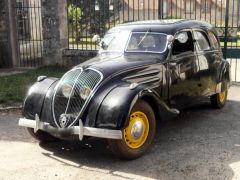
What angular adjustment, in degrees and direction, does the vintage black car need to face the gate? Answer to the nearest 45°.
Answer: approximately 135° to its right

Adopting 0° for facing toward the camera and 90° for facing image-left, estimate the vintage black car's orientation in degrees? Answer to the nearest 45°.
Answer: approximately 45°

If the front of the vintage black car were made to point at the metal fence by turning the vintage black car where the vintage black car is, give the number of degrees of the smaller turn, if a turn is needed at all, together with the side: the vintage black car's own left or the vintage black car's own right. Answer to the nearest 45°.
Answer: approximately 135° to the vintage black car's own right
